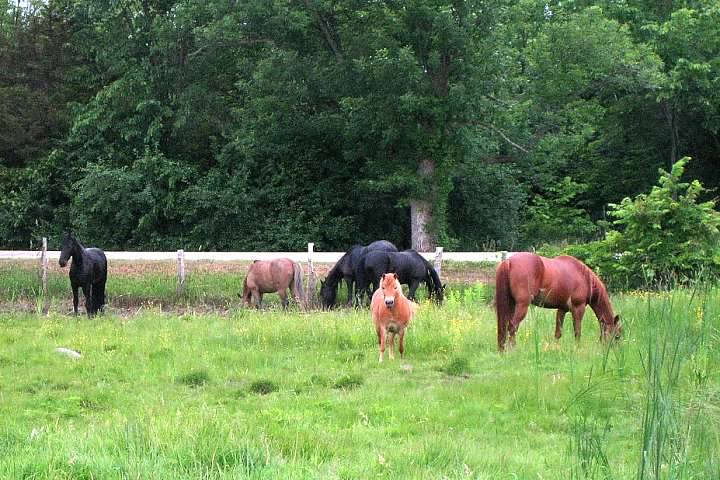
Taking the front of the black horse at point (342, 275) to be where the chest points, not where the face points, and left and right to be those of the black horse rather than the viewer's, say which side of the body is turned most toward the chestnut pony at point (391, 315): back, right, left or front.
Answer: left

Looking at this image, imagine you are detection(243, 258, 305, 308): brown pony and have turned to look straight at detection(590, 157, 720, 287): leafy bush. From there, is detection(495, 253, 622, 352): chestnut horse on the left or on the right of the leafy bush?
right

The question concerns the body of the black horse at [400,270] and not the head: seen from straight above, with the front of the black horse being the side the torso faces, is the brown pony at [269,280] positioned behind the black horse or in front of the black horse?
behind

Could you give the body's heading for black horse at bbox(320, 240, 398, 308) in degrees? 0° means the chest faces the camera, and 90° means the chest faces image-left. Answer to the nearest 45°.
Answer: approximately 90°

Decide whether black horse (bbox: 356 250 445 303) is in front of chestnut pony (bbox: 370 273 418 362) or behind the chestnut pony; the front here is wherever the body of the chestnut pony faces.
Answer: behind

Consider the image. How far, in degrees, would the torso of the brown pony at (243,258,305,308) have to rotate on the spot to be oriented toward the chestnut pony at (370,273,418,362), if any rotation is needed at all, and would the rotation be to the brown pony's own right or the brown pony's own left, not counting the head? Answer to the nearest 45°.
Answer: approximately 90° to the brown pony's own left

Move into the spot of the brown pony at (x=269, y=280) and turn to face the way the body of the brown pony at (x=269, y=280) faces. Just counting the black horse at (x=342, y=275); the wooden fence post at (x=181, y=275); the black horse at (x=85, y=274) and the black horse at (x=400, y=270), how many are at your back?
2

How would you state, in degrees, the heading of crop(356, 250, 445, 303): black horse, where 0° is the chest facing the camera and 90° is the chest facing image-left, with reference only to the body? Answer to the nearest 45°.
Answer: approximately 270°

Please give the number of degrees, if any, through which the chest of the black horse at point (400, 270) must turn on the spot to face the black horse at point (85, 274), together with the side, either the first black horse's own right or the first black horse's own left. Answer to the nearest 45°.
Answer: approximately 180°

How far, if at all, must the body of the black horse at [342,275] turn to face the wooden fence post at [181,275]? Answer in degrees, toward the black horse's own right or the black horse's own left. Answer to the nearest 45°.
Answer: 0° — it already faces it

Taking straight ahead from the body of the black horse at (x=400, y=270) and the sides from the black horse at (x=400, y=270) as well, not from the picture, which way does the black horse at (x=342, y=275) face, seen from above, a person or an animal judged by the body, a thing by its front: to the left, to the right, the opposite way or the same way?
the opposite way

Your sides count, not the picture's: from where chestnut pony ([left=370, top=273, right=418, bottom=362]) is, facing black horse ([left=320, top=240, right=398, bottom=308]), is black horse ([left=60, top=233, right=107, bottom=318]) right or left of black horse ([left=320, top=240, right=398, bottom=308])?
left

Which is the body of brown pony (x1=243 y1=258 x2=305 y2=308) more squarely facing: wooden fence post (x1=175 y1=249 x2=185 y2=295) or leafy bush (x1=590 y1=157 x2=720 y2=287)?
the wooden fence post

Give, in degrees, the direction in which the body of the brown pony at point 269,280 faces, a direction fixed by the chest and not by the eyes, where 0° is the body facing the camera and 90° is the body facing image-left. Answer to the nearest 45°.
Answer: approximately 90°

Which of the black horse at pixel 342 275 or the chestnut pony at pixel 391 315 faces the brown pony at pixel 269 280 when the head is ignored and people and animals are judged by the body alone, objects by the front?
the black horse

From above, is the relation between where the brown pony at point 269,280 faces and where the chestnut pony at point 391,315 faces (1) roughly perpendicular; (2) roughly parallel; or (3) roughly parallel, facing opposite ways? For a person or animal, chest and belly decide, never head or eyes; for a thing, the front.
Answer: roughly perpendicular

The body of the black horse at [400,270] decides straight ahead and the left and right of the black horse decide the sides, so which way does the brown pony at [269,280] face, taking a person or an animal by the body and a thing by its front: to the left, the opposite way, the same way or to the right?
the opposite way
